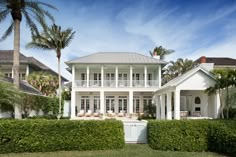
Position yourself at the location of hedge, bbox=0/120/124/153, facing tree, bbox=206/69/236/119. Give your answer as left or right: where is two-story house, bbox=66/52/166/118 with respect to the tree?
left

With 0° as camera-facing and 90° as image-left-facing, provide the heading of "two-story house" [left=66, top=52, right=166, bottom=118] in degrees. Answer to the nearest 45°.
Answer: approximately 0°

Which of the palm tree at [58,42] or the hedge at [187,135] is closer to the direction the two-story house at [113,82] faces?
the hedge

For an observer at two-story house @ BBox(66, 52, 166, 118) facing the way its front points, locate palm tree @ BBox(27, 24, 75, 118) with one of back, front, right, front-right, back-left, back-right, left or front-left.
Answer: front-right

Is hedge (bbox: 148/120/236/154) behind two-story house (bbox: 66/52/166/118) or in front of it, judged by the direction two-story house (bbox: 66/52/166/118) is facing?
in front

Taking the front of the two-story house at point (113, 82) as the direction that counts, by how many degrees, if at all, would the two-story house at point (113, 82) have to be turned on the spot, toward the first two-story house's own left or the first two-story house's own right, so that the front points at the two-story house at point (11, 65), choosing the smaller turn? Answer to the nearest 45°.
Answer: approximately 90° to the first two-story house's own right
